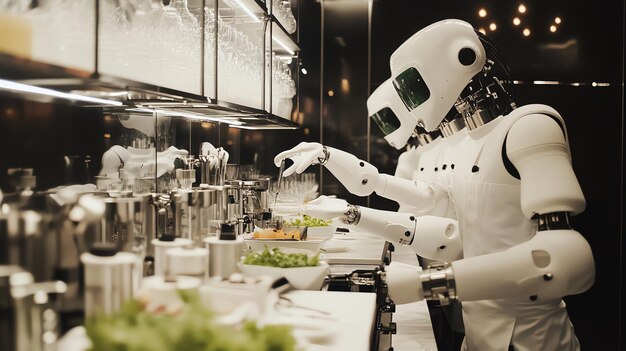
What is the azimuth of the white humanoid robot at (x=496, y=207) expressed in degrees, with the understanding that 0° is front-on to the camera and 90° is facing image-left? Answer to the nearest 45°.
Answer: approximately 45°

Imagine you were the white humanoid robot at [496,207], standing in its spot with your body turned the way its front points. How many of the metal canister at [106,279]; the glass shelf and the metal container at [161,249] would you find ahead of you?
3

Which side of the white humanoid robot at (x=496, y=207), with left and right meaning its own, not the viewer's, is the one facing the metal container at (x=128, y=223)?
front

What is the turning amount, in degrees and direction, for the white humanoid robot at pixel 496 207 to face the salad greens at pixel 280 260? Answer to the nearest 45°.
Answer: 0° — it already faces it

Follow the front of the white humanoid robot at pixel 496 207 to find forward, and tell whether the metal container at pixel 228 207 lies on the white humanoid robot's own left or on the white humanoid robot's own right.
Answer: on the white humanoid robot's own right

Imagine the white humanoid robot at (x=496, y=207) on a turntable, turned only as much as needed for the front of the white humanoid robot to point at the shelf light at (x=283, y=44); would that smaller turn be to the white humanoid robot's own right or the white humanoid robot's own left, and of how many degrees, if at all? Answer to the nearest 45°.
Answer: approximately 90° to the white humanoid robot's own right

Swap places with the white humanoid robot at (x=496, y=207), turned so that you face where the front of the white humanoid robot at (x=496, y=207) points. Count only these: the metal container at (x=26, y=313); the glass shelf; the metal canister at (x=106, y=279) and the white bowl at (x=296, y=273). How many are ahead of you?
4

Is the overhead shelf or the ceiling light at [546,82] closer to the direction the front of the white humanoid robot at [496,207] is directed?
the overhead shelf

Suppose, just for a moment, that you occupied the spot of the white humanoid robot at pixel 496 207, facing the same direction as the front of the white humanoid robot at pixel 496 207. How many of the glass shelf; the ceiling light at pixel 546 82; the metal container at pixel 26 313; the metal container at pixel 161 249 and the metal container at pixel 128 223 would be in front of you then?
4

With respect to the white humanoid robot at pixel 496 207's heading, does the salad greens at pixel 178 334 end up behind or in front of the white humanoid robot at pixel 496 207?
in front

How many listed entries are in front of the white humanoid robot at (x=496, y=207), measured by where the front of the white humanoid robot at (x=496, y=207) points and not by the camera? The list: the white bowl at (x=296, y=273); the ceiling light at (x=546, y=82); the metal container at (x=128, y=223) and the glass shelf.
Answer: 3
